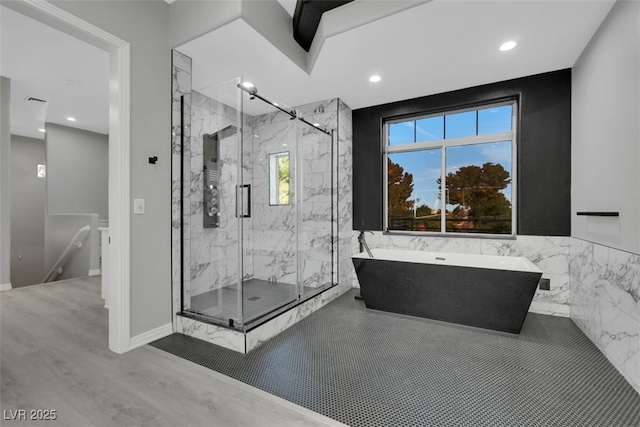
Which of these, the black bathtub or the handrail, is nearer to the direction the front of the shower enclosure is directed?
the black bathtub

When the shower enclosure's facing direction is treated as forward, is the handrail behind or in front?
behind

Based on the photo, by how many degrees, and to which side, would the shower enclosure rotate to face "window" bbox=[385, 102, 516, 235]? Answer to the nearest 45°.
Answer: approximately 45° to its left

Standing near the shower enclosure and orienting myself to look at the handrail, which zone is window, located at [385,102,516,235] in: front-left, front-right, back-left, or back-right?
back-right

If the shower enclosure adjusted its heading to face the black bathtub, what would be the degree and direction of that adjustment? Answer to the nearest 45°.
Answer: approximately 45° to its left

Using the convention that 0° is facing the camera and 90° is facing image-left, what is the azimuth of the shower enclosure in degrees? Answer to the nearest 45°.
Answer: approximately 315°
